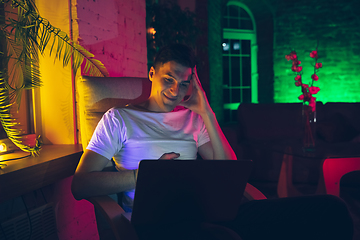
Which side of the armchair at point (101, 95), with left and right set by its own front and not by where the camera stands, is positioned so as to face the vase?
left

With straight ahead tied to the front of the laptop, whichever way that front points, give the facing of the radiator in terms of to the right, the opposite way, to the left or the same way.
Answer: to the right

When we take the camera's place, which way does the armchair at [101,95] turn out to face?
facing the viewer and to the right of the viewer

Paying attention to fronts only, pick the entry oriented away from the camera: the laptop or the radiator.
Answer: the laptop

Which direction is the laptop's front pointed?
away from the camera

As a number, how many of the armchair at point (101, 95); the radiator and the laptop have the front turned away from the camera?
1

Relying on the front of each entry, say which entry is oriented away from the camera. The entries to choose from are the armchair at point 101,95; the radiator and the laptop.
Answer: the laptop

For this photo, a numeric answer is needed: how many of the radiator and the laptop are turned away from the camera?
1

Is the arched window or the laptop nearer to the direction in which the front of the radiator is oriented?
the laptop

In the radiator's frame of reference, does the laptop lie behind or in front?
in front
